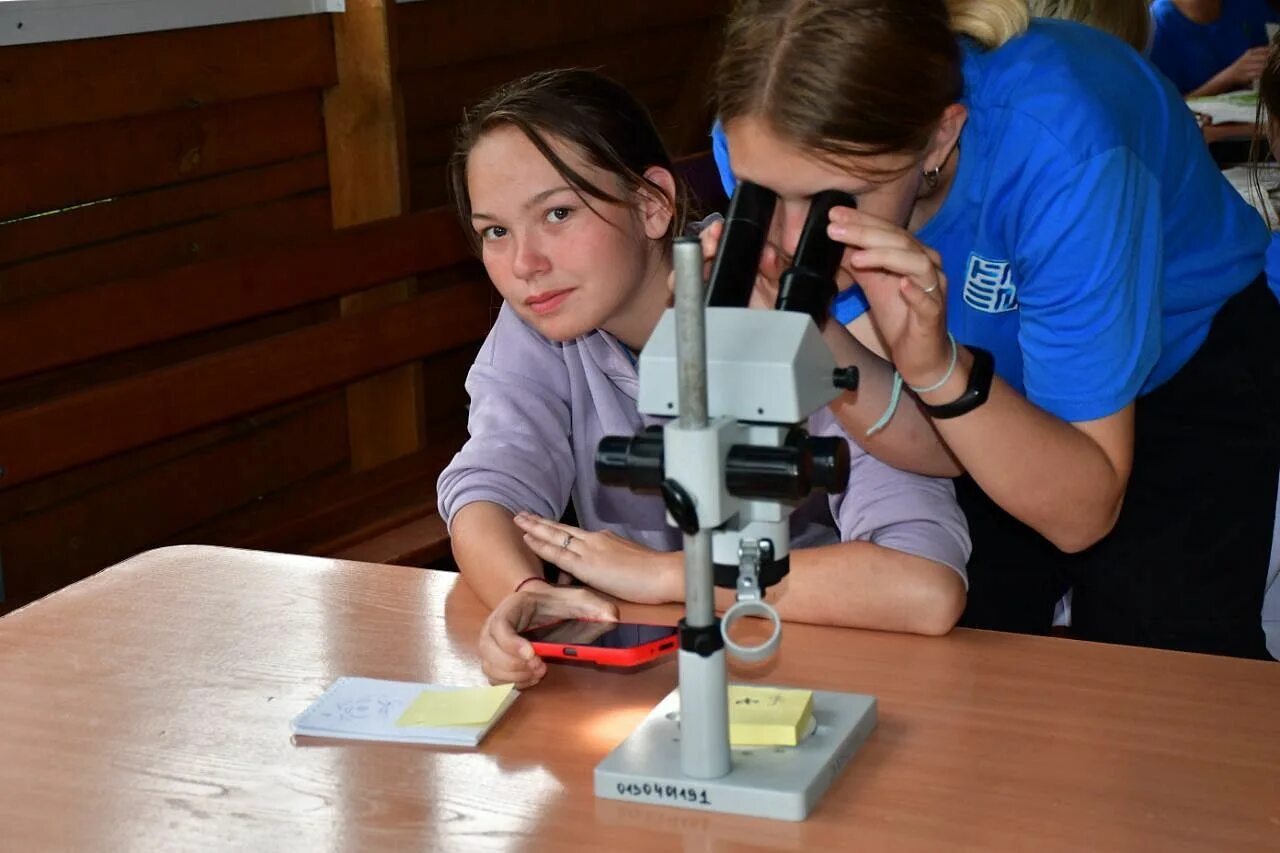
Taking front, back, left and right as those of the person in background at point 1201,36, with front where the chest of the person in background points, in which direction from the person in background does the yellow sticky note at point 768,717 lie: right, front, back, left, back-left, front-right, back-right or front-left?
front

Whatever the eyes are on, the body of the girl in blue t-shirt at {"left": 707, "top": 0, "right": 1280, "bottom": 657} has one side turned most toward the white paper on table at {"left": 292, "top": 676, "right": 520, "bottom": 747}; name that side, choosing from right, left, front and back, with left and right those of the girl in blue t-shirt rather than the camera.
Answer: front

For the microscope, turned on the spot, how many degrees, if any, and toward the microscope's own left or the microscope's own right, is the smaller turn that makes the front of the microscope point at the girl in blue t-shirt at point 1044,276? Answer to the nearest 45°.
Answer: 0° — it already faces them

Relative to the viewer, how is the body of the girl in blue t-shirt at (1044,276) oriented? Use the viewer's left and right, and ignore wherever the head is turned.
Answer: facing the viewer and to the left of the viewer

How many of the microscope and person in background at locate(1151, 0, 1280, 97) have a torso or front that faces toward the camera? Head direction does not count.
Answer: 1

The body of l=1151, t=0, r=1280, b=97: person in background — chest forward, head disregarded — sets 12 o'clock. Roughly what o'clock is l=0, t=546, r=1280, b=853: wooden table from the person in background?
The wooden table is roughly at 12 o'clock from the person in background.

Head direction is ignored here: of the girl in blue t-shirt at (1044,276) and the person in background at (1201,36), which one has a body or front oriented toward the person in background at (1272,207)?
the person in background at (1201,36)

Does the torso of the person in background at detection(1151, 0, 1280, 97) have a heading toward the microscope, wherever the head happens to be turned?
yes

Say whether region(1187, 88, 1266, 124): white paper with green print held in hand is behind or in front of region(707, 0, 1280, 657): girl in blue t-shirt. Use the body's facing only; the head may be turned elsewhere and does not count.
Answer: behind

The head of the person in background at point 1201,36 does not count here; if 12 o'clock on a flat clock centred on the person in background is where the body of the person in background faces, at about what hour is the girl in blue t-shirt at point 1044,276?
The girl in blue t-shirt is roughly at 12 o'clock from the person in background.

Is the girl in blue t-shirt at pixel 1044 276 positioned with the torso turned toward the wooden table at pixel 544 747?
yes

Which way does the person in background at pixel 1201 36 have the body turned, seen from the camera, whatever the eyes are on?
toward the camera

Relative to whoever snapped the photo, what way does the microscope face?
facing away from the viewer and to the right of the viewer
